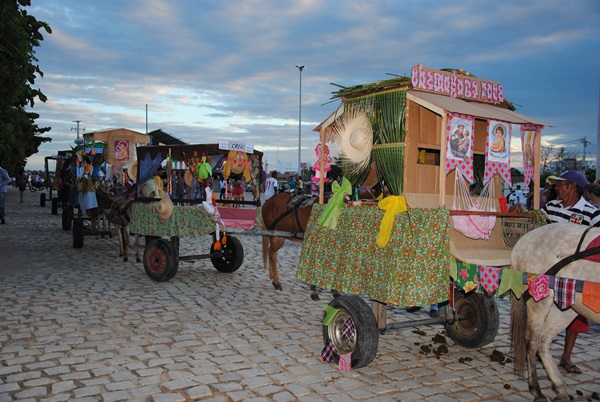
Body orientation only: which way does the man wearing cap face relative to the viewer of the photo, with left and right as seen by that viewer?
facing the viewer and to the left of the viewer

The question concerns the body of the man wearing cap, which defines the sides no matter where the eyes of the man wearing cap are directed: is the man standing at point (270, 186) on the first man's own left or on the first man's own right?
on the first man's own right

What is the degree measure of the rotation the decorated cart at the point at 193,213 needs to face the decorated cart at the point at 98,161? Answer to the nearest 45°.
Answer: approximately 180°

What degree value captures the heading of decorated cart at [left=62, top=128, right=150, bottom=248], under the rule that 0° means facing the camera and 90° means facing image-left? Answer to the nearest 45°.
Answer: approximately 315°

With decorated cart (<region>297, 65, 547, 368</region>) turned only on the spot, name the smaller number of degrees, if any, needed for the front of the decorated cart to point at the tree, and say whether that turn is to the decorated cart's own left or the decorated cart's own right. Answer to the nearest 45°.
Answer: approximately 180°

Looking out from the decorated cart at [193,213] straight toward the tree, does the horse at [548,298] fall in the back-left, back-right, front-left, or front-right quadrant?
back-left

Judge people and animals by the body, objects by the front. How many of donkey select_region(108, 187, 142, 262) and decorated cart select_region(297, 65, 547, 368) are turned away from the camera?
0

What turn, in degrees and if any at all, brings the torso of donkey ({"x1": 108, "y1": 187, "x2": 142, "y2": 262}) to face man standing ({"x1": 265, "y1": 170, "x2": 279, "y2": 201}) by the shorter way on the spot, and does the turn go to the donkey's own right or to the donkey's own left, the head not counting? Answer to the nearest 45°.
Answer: approximately 90° to the donkey's own left
